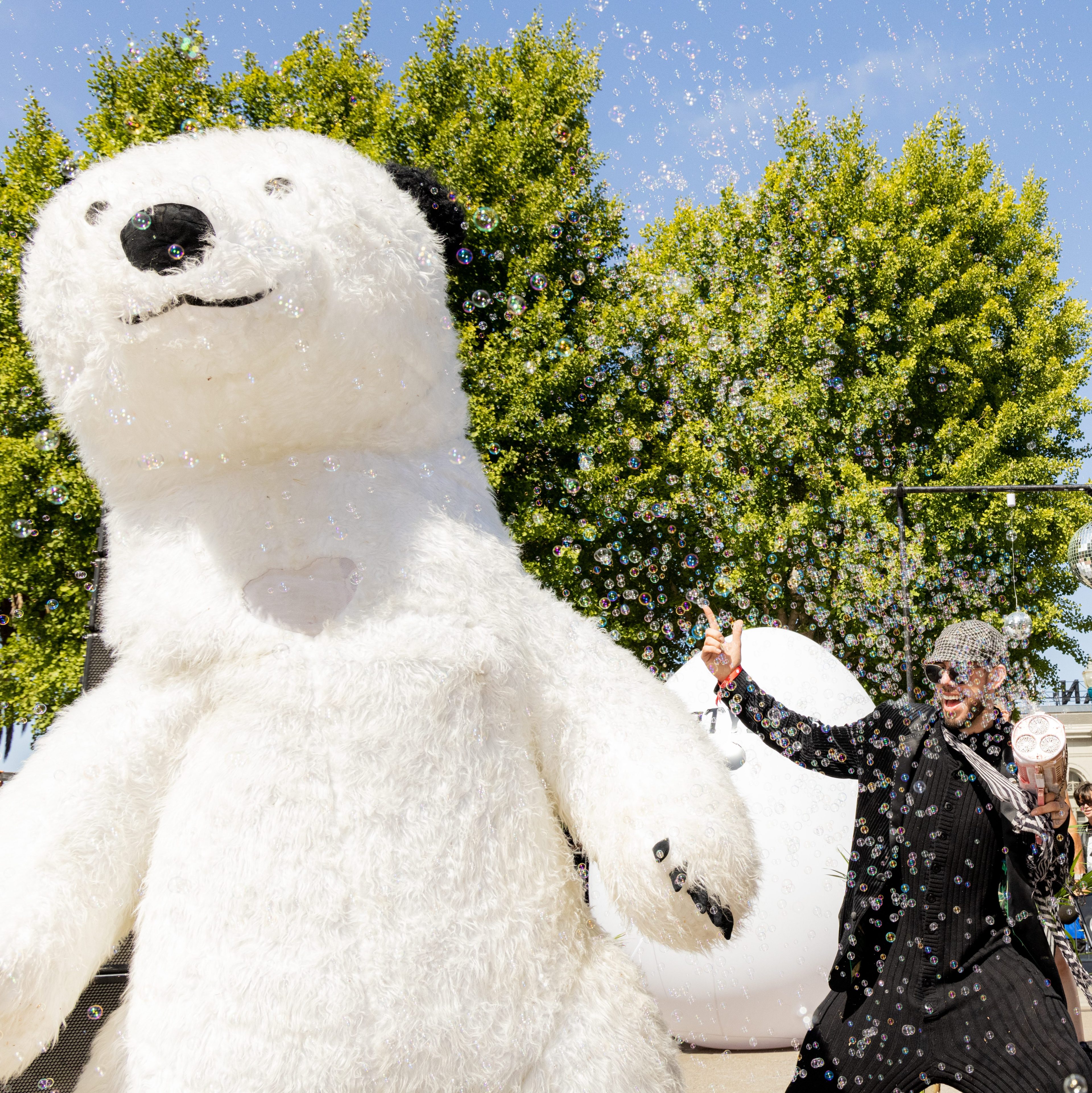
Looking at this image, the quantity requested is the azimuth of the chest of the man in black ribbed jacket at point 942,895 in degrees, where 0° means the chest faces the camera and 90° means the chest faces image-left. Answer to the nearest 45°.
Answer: approximately 0°

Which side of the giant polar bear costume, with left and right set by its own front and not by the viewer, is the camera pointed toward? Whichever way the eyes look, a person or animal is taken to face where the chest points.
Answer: front

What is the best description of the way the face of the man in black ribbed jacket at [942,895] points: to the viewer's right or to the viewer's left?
to the viewer's left

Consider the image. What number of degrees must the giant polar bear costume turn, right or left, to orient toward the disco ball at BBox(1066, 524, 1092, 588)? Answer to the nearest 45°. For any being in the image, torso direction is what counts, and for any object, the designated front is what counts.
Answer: approximately 135° to its left

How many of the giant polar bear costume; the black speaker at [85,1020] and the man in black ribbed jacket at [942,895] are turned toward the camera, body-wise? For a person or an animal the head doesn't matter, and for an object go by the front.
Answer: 3

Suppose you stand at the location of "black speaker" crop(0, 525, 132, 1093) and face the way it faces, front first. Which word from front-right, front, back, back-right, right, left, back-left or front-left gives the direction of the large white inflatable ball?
left

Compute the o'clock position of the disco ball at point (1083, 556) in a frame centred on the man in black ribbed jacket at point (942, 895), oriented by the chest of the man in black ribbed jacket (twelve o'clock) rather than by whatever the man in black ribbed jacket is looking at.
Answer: The disco ball is roughly at 6 o'clock from the man in black ribbed jacket.

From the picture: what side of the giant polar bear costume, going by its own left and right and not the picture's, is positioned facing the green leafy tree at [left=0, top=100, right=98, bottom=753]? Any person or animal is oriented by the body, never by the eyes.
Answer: back

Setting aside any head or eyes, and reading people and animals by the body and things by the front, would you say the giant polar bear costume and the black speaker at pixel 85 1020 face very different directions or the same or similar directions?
same or similar directions

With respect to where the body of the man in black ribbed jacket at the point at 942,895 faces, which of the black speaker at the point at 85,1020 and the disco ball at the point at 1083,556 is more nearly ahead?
the black speaker

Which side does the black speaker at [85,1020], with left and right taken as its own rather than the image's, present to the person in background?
left

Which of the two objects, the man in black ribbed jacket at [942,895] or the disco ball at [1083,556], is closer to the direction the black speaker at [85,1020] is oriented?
the man in black ribbed jacket

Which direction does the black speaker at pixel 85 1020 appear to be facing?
toward the camera

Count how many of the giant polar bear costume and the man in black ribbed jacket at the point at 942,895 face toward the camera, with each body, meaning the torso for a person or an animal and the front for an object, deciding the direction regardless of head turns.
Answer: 2

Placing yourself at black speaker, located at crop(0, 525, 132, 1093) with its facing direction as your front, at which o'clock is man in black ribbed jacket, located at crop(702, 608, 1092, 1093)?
The man in black ribbed jacket is roughly at 10 o'clock from the black speaker.
